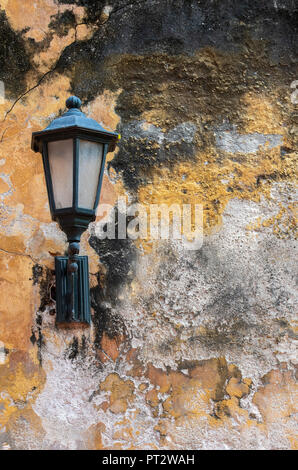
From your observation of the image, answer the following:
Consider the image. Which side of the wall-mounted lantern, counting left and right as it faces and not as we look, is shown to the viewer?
front
